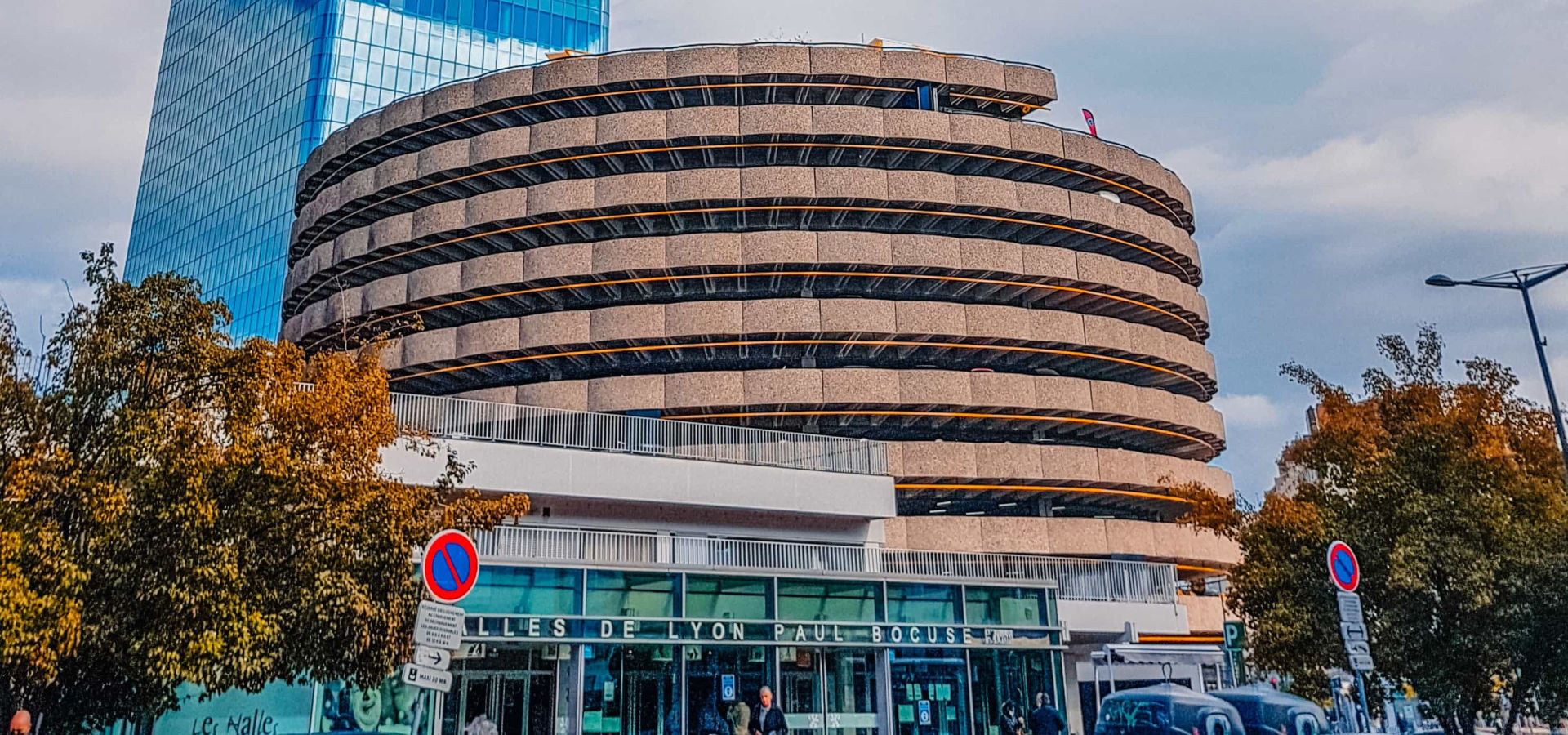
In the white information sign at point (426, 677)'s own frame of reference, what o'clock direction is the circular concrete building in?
The circular concrete building is roughly at 7 o'clock from the white information sign.

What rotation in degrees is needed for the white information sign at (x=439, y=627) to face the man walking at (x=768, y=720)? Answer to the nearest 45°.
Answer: approximately 135° to its left

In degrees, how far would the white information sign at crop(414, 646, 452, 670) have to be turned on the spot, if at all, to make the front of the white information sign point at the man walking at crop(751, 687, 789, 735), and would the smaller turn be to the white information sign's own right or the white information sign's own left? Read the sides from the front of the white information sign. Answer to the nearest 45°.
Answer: approximately 135° to the white information sign's own left

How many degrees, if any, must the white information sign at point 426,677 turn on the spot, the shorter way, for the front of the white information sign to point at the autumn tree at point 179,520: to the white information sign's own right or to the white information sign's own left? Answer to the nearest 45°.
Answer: approximately 135° to the white information sign's own right

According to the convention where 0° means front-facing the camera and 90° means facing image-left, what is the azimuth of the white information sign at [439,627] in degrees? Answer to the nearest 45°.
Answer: approximately 0°

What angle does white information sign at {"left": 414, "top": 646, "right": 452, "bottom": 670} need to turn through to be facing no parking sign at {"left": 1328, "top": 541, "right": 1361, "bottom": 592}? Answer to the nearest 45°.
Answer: approximately 90° to its left
